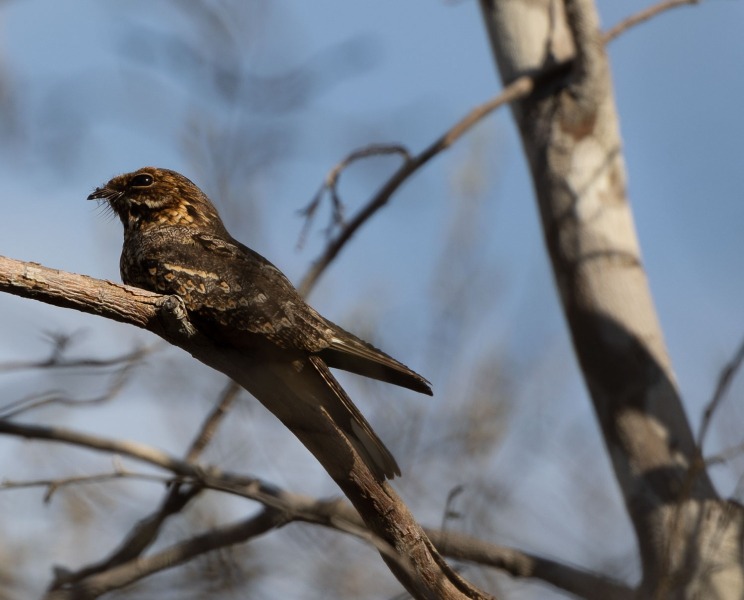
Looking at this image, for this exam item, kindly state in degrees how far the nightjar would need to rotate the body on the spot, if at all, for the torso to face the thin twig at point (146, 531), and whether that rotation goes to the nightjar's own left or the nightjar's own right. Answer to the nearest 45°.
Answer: approximately 45° to the nightjar's own right

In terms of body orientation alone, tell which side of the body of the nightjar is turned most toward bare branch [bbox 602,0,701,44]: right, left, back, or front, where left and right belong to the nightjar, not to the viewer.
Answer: back

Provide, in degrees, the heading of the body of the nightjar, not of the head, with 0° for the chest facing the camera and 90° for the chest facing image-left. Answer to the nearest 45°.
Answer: approximately 90°

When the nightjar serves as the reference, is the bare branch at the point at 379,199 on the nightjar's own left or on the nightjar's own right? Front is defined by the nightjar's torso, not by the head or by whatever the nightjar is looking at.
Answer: on the nightjar's own right

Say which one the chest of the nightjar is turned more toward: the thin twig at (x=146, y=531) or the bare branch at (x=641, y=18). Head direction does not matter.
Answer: the thin twig

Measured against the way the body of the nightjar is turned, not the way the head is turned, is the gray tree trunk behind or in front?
behind
